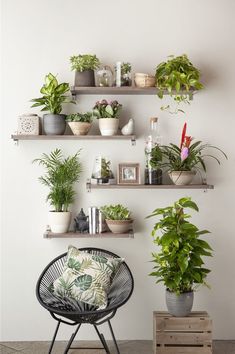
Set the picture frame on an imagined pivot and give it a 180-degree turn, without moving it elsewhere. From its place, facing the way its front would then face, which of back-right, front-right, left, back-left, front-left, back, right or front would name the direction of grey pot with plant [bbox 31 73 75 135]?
left

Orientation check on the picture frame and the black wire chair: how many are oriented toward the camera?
2

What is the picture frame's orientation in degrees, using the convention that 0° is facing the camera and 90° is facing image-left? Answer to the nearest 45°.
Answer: approximately 0°

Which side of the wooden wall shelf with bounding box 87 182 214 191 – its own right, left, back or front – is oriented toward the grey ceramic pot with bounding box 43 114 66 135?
right

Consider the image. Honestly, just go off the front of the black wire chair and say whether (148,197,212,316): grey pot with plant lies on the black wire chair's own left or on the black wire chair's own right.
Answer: on the black wire chair's own left
